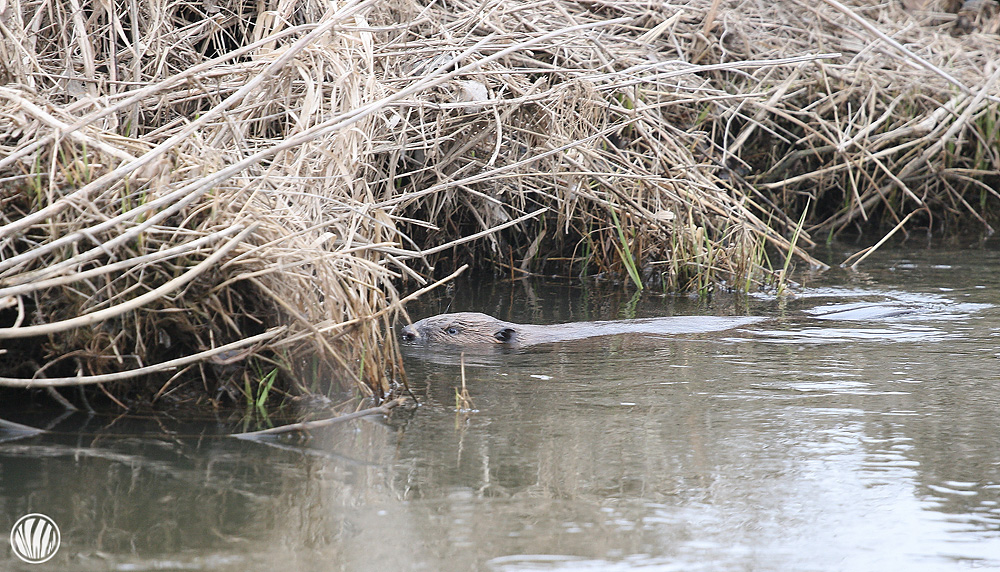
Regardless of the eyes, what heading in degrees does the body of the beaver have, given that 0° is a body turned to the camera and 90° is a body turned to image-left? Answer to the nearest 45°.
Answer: approximately 90°

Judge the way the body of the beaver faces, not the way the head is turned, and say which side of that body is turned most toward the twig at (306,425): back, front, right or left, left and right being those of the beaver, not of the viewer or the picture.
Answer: left
